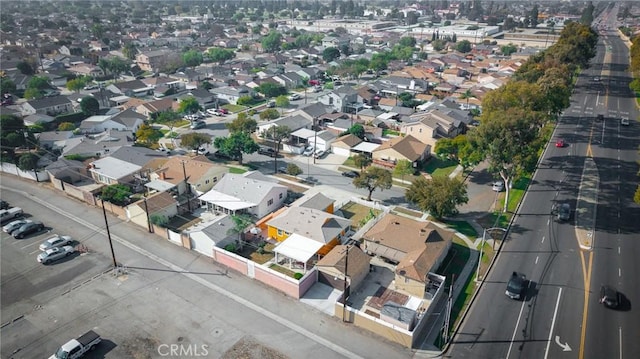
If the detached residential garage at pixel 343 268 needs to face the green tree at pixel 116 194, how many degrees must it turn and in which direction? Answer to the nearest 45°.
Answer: approximately 90° to its right

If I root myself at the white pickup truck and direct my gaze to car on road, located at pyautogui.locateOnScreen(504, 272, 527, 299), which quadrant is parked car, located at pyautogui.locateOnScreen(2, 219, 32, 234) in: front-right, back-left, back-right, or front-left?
back-left

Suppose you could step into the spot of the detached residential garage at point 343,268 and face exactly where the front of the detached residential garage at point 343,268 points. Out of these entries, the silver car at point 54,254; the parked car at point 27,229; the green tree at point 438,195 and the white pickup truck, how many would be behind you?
1

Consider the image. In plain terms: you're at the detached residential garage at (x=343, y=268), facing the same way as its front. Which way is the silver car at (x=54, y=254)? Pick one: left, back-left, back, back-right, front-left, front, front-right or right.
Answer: front-right

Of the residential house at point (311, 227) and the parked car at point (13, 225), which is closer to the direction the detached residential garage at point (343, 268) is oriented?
the parked car

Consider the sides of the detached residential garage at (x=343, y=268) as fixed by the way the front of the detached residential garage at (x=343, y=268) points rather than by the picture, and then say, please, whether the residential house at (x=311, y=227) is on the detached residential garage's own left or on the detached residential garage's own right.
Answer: on the detached residential garage's own right

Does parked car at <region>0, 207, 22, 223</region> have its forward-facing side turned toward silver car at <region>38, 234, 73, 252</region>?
no

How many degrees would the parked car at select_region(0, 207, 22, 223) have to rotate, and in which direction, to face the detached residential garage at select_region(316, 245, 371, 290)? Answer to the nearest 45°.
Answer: approximately 90° to its left

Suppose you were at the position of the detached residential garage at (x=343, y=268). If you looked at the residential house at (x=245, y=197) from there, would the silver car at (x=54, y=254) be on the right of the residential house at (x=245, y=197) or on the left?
left
